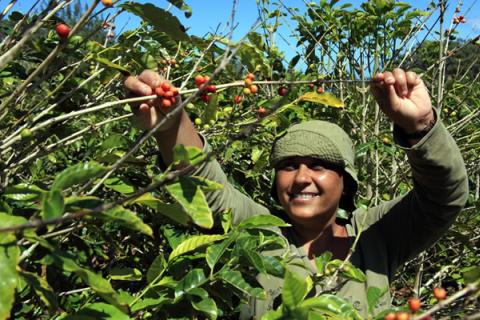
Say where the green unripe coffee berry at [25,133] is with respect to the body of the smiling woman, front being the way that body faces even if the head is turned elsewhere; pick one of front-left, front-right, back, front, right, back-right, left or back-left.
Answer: front-right

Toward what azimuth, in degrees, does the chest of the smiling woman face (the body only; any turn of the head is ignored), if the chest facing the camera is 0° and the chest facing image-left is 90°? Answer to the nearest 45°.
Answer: approximately 0°
